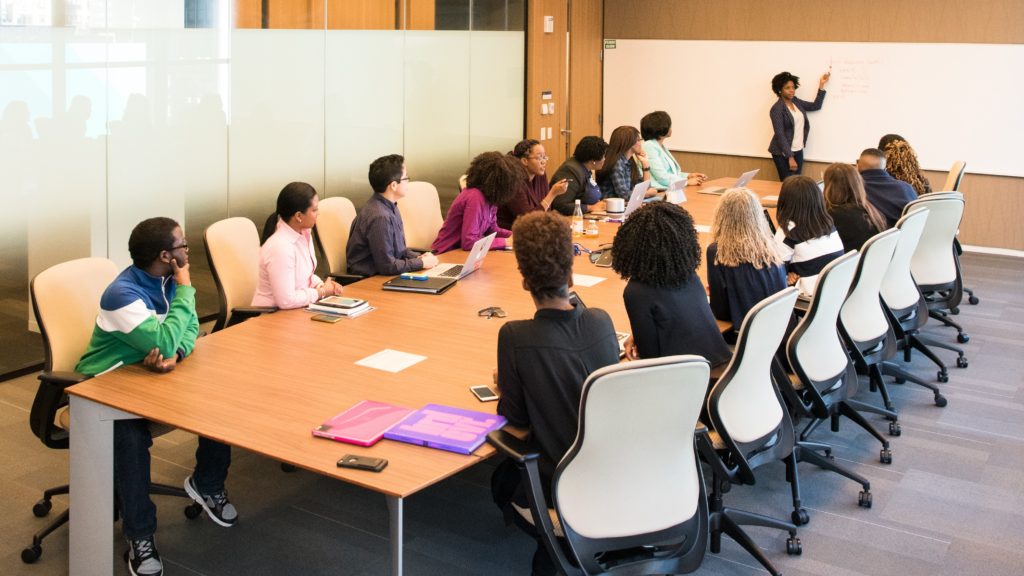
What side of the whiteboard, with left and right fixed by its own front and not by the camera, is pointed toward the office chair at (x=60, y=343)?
front

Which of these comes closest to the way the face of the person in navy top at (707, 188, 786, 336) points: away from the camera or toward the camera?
away from the camera

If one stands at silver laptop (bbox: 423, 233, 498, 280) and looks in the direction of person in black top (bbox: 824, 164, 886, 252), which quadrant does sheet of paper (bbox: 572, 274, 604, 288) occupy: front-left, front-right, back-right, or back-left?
front-right

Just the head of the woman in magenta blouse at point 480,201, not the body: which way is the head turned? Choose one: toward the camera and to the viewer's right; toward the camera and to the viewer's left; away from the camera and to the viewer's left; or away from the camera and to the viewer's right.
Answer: away from the camera and to the viewer's right

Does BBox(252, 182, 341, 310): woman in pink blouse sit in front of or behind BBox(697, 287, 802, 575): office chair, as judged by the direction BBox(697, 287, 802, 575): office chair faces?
in front

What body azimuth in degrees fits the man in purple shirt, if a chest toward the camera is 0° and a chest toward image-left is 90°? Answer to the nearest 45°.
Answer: approximately 270°

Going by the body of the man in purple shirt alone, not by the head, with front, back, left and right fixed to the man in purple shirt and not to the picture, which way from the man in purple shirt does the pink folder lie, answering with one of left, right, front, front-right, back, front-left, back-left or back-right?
right

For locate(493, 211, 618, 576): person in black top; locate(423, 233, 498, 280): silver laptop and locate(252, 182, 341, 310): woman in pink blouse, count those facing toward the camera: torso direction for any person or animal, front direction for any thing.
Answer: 0

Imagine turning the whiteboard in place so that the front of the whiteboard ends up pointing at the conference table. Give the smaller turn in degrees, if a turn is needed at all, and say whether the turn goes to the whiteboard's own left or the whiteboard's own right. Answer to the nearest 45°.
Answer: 0° — it already faces it

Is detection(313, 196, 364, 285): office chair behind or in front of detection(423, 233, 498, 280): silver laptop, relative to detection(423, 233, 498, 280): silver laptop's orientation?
in front

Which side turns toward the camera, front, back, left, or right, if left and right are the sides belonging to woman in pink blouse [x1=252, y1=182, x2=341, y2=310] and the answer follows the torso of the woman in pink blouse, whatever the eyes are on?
right

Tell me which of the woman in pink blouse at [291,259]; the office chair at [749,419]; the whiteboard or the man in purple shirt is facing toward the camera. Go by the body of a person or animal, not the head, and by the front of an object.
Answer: the whiteboard

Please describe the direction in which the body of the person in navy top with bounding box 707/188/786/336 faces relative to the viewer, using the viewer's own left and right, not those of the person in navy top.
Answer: facing away from the viewer

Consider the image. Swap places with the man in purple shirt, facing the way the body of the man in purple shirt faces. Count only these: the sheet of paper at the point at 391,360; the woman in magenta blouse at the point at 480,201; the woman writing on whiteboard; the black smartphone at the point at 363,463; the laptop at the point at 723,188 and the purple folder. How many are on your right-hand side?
3

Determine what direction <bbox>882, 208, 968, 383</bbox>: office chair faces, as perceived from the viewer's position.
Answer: facing away from the viewer and to the left of the viewer

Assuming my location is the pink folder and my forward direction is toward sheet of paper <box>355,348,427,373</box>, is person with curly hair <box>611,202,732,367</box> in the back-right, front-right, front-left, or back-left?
front-right

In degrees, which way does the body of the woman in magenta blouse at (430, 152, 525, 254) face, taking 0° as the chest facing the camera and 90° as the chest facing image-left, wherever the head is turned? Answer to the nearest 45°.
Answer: approximately 270°

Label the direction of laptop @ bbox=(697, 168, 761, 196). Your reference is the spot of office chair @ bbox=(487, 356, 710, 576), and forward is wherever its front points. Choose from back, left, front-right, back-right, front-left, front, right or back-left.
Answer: front-right

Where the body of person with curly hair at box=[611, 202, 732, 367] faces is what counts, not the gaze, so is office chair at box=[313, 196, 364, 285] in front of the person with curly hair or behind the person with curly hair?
in front

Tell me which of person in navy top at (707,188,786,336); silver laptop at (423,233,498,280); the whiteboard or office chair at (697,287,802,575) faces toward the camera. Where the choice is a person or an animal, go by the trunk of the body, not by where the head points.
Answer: the whiteboard
